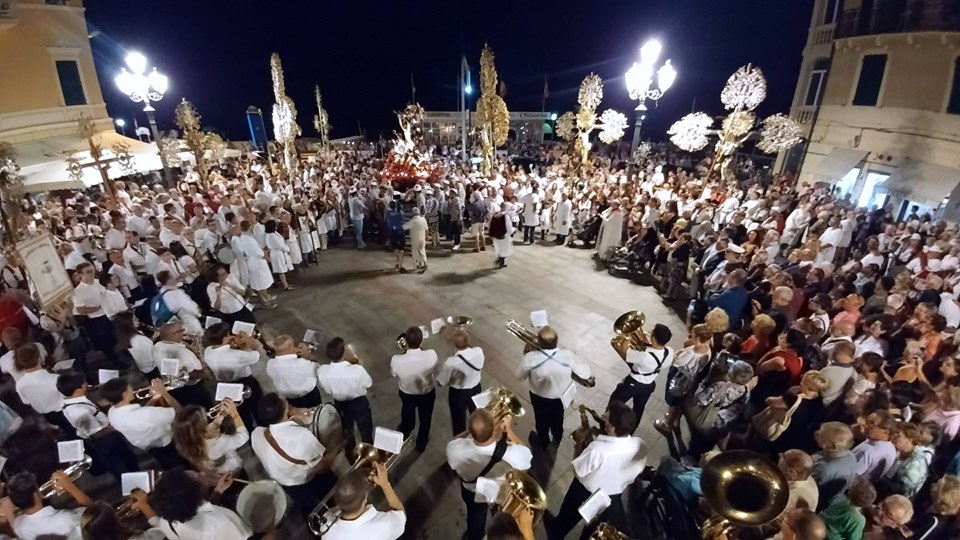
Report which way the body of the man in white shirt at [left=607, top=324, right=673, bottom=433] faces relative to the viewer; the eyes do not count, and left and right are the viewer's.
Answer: facing away from the viewer and to the left of the viewer

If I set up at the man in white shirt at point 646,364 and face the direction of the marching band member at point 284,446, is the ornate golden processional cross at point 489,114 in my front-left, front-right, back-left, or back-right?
back-right

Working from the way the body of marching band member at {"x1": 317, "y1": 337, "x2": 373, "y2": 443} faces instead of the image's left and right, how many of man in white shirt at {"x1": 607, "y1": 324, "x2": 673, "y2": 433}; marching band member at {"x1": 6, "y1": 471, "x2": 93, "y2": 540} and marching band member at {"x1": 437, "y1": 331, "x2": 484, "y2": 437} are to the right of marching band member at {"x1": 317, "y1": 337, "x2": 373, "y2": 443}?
2

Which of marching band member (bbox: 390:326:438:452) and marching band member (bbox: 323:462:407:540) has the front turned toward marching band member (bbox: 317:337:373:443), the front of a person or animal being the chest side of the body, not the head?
marching band member (bbox: 323:462:407:540)

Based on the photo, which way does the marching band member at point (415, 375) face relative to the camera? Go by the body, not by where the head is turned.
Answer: away from the camera

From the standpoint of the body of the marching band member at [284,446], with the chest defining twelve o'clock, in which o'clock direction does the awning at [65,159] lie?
The awning is roughly at 10 o'clock from the marching band member.

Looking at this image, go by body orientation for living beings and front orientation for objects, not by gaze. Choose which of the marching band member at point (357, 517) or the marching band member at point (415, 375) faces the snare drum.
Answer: the marching band member at point (357, 517)

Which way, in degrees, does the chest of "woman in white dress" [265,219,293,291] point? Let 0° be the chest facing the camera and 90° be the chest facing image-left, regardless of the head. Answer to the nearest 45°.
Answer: approximately 270°

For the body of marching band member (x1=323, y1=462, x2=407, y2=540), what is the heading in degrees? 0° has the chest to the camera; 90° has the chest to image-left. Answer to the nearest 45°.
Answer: approximately 180°

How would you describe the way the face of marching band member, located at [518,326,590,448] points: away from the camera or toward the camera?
away from the camera

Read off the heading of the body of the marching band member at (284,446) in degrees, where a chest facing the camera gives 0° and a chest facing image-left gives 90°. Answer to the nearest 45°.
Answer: approximately 225°

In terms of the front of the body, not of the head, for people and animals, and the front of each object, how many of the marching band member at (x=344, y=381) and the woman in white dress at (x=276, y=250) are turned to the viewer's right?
1

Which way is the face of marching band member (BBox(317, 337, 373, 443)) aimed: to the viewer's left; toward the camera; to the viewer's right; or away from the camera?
away from the camera

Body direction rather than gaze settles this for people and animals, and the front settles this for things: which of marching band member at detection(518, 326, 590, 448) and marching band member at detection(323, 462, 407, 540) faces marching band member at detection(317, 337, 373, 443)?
marching band member at detection(323, 462, 407, 540)

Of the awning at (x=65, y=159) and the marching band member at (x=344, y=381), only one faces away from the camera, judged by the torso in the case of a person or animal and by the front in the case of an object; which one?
the marching band member
